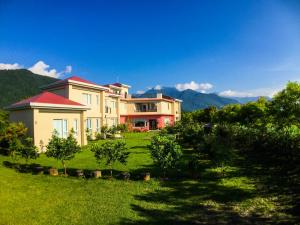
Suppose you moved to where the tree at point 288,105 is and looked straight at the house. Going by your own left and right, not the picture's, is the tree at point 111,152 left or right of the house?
left

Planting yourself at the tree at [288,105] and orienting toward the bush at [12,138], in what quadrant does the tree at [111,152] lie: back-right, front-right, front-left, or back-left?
front-left

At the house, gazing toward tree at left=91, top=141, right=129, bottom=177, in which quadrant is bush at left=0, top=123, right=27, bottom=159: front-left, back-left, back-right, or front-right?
front-right

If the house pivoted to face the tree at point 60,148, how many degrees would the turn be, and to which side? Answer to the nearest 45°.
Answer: approximately 45° to its right

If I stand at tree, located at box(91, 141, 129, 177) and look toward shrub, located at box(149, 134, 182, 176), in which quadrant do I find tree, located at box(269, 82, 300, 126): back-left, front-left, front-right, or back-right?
front-left

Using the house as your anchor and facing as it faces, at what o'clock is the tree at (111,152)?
The tree is roughly at 1 o'clock from the house.

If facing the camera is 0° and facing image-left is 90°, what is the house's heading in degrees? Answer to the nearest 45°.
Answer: approximately 315°

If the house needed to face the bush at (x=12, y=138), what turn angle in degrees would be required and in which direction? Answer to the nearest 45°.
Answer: approximately 90° to its right

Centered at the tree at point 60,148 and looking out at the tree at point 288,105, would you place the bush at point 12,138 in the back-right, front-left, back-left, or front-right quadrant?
back-left

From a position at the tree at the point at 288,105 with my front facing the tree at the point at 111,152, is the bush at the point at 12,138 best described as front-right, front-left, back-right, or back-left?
front-right

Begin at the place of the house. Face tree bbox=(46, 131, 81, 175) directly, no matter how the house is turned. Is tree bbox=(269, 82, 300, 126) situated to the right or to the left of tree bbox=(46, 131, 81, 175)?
left
